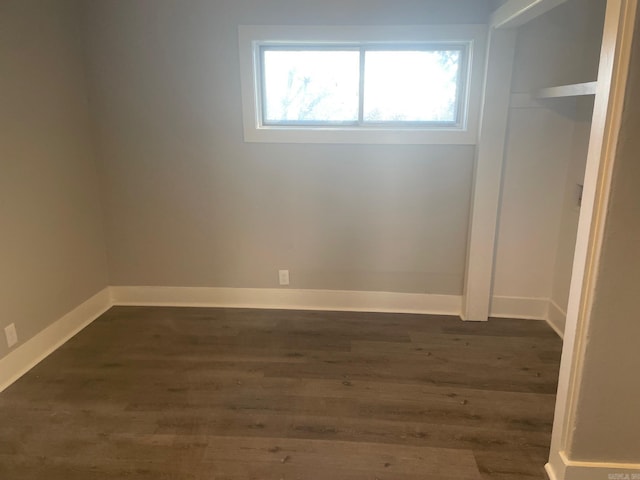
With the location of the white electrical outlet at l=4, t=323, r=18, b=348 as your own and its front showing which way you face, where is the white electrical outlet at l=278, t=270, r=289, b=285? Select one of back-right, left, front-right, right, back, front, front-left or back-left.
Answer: front-left

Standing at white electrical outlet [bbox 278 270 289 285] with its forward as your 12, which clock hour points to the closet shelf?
The closet shelf is roughly at 10 o'clock from the white electrical outlet.

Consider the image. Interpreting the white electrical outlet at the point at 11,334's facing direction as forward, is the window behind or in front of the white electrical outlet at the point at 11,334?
in front

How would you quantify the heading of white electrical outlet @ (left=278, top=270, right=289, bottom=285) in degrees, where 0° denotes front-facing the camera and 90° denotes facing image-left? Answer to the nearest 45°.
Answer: approximately 0°

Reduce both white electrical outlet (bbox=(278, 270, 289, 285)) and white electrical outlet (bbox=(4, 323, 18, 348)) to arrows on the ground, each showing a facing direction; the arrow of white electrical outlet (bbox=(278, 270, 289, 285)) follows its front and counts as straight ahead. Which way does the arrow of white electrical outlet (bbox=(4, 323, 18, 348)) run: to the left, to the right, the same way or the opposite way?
to the left

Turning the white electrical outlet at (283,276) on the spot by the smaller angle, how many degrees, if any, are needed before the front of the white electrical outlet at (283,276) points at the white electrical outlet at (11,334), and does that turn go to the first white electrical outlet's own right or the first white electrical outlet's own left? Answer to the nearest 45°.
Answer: approximately 45° to the first white electrical outlet's own right

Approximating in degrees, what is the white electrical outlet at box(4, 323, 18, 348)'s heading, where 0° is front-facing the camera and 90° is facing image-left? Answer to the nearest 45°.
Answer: approximately 315°

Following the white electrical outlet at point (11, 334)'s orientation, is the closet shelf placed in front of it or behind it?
in front
